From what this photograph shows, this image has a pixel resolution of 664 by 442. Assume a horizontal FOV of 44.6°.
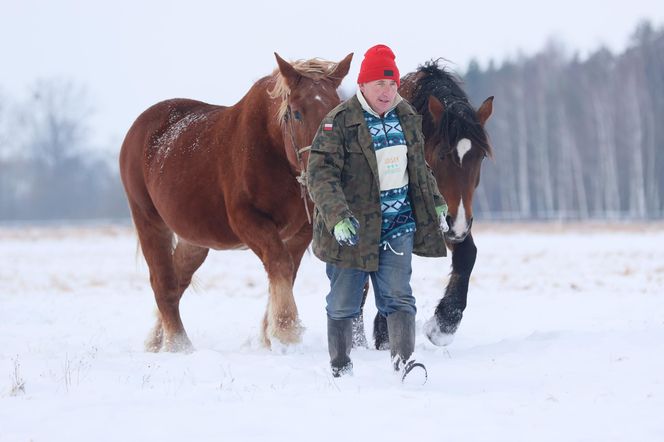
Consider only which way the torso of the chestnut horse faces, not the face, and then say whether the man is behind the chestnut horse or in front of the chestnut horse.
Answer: in front

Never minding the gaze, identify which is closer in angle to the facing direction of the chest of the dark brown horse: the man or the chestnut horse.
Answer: the man

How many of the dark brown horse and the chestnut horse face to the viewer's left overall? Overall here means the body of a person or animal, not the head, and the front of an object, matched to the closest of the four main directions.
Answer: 0

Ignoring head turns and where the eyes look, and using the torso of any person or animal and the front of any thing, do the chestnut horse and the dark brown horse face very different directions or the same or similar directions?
same or similar directions

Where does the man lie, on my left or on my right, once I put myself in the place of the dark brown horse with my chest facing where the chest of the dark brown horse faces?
on my right

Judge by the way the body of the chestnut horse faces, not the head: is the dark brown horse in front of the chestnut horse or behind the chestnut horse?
in front

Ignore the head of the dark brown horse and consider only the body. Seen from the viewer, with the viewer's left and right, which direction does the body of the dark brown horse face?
facing the viewer and to the right of the viewer

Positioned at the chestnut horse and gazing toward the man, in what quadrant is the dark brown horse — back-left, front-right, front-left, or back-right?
front-left

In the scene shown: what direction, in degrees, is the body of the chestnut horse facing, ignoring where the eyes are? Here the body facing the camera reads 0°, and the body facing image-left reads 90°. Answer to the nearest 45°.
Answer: approximately 315°

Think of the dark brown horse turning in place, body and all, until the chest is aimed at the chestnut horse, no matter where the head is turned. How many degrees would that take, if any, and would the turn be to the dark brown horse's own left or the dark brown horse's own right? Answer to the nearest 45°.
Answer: approximately 135° to the dark brown horse's own right
